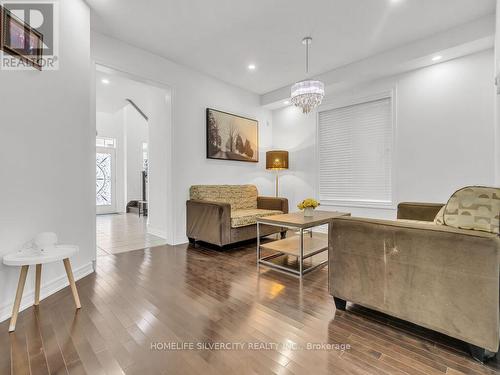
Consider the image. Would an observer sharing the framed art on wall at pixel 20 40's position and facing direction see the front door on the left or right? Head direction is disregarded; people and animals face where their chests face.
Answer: on its left

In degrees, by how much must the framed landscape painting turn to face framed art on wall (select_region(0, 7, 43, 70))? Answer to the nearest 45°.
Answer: approximately 90° to its right

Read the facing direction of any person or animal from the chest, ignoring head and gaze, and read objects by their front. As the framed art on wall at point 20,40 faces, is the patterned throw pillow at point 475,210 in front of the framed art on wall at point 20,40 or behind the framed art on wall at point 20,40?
in front

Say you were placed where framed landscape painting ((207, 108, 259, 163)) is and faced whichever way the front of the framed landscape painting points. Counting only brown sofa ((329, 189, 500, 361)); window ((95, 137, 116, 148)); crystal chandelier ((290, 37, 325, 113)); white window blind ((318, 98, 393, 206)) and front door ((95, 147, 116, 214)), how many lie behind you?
2

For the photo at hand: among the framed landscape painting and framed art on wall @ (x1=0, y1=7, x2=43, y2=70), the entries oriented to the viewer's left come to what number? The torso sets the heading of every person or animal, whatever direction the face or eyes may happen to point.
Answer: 0

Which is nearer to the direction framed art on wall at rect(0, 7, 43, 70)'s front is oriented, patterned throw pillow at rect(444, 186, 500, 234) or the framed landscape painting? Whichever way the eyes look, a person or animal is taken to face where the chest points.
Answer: the patterned throw pillow

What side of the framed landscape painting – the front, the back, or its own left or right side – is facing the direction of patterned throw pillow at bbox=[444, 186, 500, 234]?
front

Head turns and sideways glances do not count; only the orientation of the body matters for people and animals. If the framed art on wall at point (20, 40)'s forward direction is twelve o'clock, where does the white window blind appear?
The white window blind is roughly at 11 o'clock from the framed art on wall.

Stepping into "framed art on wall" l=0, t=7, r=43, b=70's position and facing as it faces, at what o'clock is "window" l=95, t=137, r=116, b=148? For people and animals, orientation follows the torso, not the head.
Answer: The window is roughly at 8 o'clock from the framed art on wall.

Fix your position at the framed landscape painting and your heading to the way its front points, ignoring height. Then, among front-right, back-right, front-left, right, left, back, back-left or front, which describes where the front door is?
back

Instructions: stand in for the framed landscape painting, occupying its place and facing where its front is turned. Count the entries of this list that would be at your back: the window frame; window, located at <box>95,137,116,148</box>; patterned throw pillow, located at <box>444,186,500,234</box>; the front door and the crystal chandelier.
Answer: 2

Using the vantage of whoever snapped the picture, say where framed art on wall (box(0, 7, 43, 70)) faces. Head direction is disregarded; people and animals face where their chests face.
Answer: facing the viewer and to the right of the viewer
